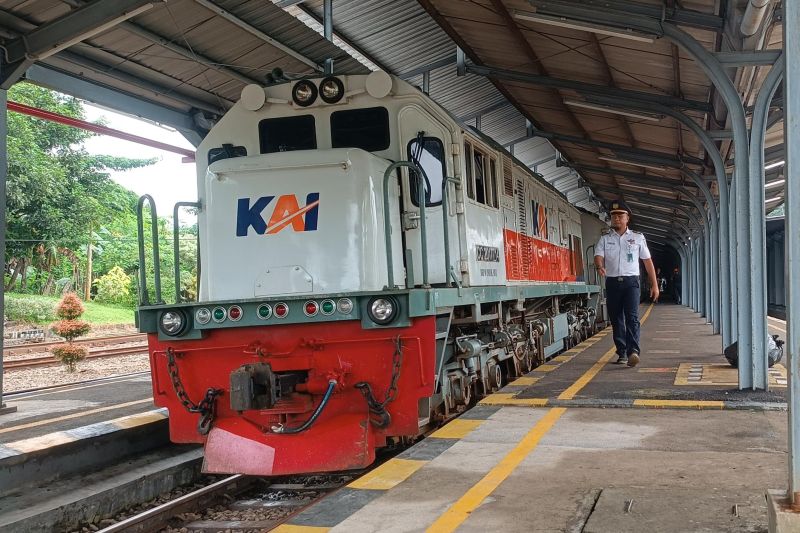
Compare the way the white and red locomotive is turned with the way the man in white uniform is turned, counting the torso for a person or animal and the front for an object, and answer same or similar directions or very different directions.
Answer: same or similar directions

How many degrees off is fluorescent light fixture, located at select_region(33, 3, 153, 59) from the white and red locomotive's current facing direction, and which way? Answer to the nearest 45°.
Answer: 0° — it already faces it

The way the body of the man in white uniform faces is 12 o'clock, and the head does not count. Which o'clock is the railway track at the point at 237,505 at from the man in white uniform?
The railway track is roughly at 1 o'clock from the man in white uniform.

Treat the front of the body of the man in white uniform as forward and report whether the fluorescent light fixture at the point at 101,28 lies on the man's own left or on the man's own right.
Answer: on the man's own right

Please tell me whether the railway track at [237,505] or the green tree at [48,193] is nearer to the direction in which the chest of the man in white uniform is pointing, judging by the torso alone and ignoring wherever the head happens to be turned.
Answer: the railway track

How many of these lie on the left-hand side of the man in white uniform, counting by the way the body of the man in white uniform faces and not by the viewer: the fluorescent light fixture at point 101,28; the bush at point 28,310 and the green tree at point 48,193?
0

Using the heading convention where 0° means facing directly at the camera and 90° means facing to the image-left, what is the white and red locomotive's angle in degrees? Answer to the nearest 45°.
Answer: approximately 45°

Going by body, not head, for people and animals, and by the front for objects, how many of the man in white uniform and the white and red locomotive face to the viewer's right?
0

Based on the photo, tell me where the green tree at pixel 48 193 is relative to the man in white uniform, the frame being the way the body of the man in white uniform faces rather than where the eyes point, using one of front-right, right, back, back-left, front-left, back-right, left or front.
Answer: back-right

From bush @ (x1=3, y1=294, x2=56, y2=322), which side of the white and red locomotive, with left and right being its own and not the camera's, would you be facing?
right

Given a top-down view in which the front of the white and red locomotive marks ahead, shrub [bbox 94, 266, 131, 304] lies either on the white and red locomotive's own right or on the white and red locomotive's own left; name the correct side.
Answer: on the white and red locomotive's own right

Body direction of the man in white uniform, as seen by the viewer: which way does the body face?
toward the camera

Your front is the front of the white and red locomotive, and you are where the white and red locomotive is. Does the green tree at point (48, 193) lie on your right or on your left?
on your right
